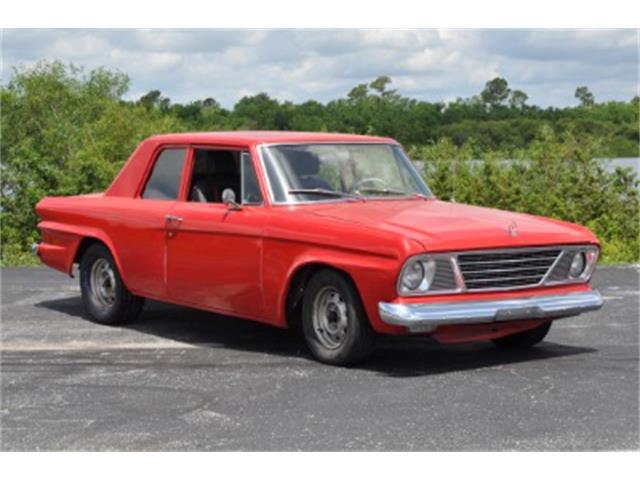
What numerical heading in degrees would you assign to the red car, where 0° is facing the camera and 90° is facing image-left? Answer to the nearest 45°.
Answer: approximately 315°
